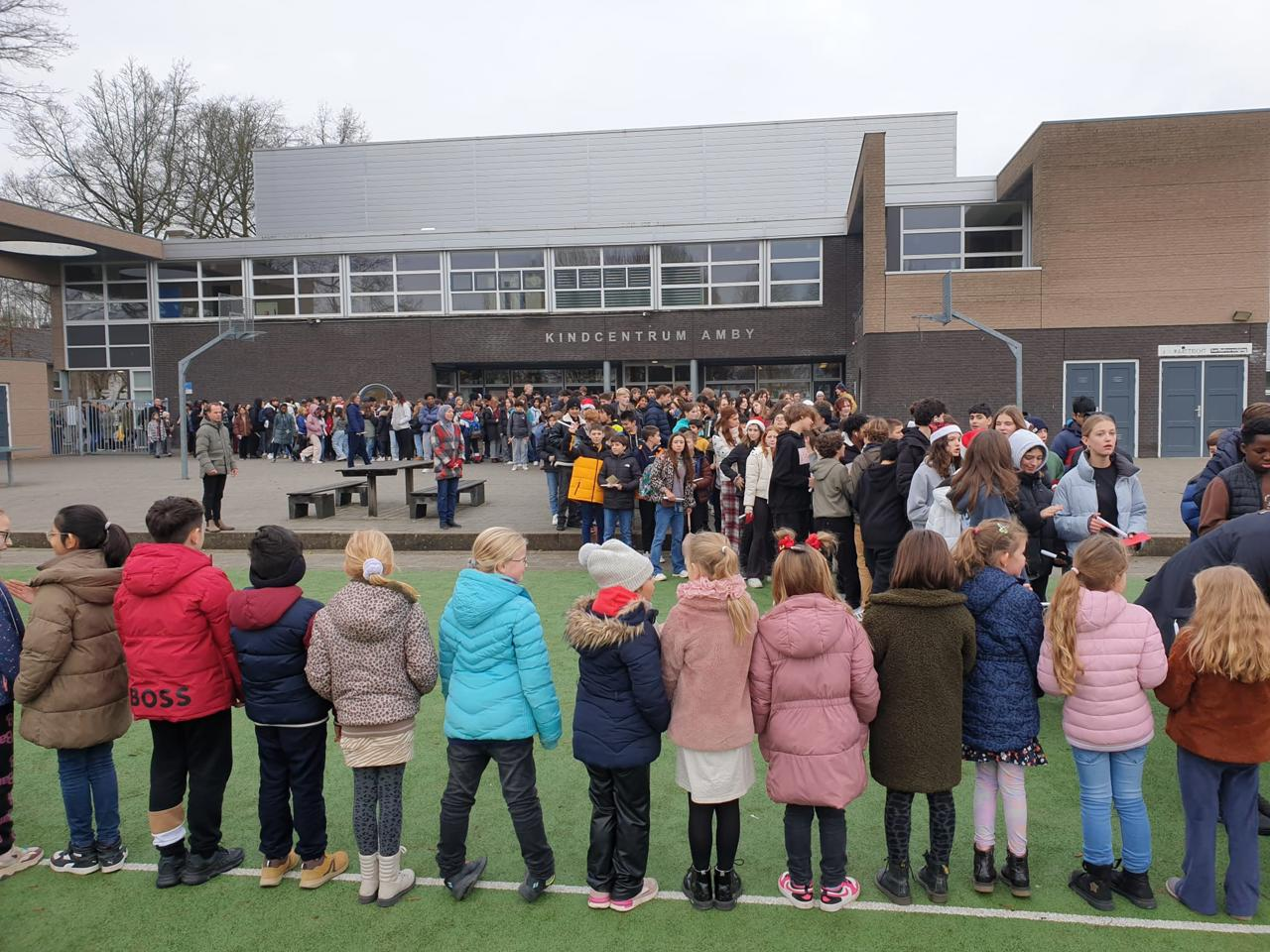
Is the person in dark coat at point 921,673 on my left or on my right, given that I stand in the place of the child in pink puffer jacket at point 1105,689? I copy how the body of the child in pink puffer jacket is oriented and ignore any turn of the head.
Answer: on my left

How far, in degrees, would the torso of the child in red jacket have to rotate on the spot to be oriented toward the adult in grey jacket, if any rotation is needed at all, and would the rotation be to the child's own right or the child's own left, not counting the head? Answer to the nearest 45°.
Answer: approximately 45° to the child's own left

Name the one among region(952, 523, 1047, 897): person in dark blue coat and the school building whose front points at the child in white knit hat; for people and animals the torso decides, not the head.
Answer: the school building

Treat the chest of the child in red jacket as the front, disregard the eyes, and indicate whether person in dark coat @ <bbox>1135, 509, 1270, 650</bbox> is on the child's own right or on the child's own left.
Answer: on the child's own right

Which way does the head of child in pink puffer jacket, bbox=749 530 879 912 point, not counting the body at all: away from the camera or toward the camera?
away from the camera

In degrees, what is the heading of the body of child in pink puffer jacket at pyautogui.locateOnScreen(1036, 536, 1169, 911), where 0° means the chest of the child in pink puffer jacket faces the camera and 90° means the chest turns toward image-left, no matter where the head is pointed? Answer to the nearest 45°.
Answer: approximately 180°

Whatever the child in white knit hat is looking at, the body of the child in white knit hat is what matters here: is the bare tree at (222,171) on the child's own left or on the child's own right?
on the child's own left

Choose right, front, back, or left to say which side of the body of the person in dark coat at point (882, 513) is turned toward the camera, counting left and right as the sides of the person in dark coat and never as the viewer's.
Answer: back

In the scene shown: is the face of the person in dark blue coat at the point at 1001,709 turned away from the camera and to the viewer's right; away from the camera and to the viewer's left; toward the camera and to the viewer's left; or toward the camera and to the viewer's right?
away from the camera and to the viewer's right

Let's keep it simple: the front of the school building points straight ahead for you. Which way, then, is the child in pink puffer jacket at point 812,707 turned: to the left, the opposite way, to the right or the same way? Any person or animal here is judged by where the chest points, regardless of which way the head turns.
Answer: the opposite way

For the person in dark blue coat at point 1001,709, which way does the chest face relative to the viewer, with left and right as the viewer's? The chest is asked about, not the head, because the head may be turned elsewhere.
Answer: facing away from the viewer and to the right of the viewer

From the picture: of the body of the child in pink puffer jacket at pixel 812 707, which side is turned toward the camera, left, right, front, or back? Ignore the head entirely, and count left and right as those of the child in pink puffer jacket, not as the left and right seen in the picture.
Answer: back

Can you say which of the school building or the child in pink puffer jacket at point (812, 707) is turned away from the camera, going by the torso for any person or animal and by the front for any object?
the child in pink puffer jacket

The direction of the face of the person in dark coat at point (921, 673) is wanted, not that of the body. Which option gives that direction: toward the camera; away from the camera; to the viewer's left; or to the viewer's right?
away from the camera

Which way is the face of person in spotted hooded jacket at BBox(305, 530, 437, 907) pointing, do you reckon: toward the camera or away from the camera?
away from the camera
